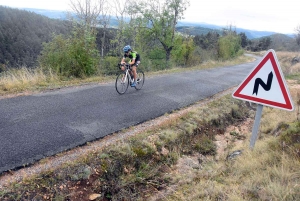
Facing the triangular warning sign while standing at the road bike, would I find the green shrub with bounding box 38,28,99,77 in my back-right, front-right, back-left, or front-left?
back-right

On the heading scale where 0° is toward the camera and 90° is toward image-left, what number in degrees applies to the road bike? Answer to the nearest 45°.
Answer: approximately 45°

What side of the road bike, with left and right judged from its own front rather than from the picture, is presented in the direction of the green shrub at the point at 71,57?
right

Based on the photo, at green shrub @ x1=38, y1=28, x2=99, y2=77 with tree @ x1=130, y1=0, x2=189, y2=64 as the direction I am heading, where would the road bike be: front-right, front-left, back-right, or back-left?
back-right

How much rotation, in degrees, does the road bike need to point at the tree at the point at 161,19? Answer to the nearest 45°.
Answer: approximately 135° to its right

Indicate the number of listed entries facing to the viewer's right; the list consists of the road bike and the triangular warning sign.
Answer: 0

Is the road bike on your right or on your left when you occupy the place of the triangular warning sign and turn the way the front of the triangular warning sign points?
on your right

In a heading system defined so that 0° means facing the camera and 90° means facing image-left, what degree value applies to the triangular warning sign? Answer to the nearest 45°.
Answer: approximately 0°

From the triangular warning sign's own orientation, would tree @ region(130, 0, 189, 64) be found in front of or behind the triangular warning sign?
behind
